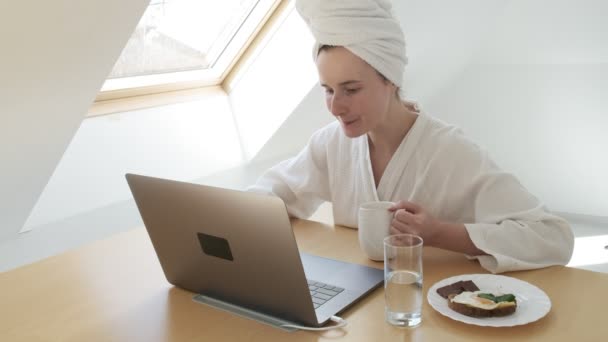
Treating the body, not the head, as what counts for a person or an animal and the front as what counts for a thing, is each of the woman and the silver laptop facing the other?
yes

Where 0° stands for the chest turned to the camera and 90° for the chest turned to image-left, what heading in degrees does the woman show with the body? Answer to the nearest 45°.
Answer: approximately 45°

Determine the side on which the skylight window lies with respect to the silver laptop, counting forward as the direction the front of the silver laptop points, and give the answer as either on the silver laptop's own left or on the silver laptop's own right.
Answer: on the silver laptop's own left

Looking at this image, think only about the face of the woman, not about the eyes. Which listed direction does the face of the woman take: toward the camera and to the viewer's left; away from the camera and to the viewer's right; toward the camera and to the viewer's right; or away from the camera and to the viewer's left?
toward the camera and to the viewer's left

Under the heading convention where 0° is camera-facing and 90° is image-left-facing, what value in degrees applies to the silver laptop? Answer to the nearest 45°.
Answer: approximately 225°

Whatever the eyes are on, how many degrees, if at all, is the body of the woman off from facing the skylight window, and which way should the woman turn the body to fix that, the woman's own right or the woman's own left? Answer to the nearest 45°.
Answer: approximately 90° to the woman's own right

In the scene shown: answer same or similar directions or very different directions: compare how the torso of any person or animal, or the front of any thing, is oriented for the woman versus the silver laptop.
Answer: very different directions
